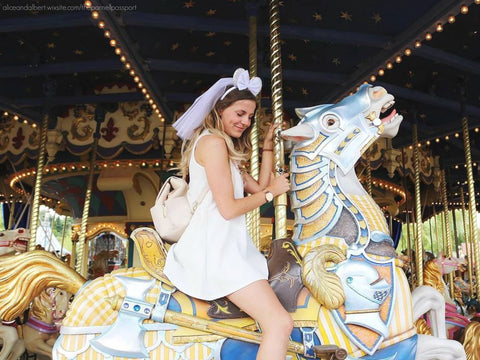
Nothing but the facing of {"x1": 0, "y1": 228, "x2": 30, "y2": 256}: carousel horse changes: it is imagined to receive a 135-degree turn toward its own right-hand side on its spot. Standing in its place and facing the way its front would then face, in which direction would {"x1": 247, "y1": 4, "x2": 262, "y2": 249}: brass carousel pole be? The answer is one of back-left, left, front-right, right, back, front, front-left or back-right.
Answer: left

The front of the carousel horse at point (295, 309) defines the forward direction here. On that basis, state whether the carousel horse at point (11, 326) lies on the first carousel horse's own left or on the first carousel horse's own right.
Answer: on the first carousel horse's own left

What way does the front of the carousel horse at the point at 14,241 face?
to the viewer's right

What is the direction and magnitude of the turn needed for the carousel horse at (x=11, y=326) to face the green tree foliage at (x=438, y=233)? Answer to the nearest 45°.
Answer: approximately 45° to its left

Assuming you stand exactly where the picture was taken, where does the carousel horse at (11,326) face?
facing to the right of the viewer

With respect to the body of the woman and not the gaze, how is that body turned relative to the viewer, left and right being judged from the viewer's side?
facing to the right of the viewer

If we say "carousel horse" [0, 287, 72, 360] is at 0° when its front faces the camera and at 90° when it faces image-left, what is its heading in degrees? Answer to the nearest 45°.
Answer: approximately 270°
